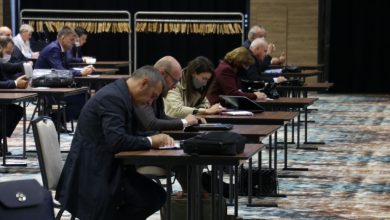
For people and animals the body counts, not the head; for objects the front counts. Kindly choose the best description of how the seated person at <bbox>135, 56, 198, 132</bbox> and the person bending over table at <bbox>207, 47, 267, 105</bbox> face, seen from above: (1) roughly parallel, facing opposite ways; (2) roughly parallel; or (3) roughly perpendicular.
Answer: roughly parallel

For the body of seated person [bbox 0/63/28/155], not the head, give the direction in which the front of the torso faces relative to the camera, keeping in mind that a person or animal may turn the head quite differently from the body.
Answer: to the viewer's right

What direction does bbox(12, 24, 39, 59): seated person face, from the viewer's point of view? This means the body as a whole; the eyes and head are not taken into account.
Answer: to the viewer's right

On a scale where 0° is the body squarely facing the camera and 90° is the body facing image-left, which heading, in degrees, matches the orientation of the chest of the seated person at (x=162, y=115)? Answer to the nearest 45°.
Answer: approximately 270°

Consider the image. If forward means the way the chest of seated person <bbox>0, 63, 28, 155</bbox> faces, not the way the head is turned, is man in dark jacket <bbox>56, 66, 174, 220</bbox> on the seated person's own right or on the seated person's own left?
on the seated person's own right

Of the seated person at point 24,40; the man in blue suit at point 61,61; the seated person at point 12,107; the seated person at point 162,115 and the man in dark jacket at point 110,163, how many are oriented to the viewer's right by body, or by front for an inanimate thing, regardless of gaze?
5

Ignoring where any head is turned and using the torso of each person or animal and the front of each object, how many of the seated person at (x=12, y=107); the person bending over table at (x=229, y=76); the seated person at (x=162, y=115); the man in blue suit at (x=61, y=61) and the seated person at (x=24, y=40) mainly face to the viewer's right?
5

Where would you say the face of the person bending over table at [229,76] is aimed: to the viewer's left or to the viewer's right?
to the viewer's right

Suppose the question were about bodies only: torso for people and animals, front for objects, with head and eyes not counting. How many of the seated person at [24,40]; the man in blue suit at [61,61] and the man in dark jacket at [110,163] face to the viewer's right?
3

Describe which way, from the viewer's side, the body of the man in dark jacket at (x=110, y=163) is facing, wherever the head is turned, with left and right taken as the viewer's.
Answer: facing to the right of the viewer

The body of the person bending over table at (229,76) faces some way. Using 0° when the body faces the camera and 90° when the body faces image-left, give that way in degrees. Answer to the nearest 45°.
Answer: approximately 270°

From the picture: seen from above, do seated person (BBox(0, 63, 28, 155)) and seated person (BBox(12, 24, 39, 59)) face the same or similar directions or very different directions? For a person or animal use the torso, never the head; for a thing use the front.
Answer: same or similar directions

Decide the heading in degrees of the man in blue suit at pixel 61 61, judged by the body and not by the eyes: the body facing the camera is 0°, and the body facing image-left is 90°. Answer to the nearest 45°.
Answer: approximately 270°

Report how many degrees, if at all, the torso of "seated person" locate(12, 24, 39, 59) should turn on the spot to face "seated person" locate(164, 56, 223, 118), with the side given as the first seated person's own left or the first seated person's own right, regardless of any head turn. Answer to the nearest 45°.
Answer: approximately 90° to the first seated person's own right
